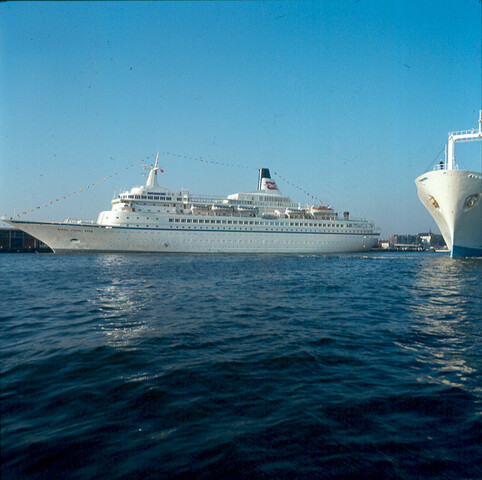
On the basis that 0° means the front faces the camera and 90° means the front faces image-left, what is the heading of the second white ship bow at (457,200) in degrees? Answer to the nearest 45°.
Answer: approximately 45°
